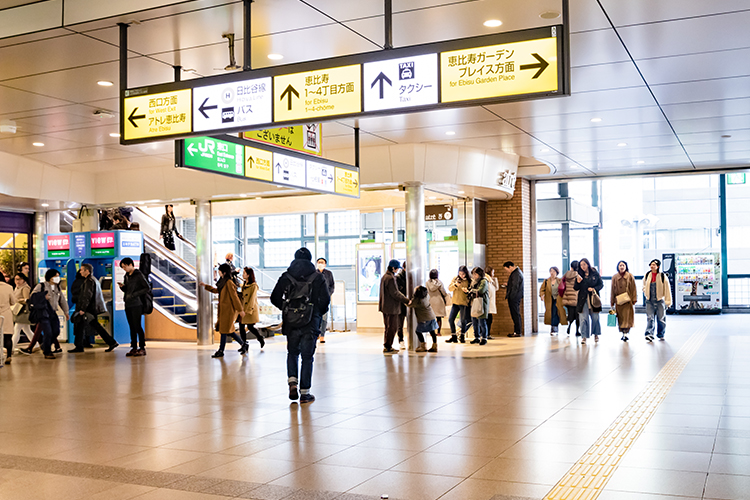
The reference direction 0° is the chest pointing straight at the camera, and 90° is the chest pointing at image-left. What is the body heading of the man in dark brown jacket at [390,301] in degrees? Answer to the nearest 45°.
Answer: approximately 270°

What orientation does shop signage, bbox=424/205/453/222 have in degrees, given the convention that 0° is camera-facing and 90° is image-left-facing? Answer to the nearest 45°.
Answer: approximately 0°

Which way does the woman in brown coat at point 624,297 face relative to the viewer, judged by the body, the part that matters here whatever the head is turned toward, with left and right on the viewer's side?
facing the viewer

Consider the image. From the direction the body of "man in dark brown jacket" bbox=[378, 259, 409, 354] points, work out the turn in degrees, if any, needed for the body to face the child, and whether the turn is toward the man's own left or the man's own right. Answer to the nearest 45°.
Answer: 0° — they already face them

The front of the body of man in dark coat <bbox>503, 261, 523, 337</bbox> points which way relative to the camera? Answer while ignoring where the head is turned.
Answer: to the viewer's left

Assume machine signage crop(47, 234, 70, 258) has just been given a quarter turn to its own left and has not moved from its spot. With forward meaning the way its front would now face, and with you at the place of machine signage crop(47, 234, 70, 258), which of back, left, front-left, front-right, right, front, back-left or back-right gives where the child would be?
front-right

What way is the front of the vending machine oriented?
toward the camera

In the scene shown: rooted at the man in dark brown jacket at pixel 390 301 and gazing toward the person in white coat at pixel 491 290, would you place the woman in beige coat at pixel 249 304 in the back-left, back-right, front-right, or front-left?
back-left

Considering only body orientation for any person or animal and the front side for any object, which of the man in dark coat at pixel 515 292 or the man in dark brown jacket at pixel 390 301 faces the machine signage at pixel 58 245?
the man in dark coat

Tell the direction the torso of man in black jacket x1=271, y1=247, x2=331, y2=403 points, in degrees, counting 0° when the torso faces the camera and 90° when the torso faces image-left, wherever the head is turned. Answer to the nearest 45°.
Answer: approximately 180°
